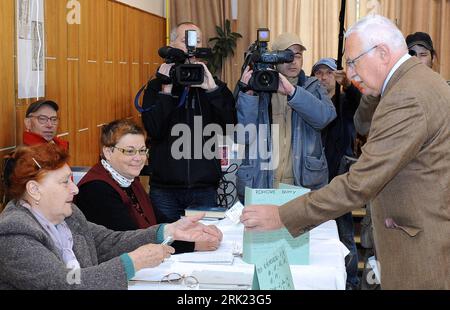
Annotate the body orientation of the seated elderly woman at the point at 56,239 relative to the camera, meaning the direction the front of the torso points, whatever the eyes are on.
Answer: to the viewer's right

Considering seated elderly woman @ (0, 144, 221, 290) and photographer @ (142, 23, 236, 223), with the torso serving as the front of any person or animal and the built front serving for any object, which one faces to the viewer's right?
the seated elderly woman

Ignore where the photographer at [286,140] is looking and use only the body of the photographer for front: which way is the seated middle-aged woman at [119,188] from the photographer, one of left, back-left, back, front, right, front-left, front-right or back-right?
front-right

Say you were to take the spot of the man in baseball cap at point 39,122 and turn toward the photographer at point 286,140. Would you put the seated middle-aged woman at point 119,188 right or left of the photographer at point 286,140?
right

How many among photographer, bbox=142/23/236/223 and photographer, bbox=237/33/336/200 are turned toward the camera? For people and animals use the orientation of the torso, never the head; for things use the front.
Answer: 2

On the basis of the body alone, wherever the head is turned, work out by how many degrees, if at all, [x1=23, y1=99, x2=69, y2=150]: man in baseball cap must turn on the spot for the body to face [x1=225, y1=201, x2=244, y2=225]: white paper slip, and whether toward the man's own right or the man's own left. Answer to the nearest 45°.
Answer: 0° — they already face it

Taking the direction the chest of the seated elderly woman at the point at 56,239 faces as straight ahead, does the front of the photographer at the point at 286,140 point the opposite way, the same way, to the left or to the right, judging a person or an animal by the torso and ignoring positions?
to the right

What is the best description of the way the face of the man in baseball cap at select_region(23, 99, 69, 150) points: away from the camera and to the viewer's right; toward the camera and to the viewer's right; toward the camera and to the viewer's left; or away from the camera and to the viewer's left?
toward the camera and to the viewer's right
